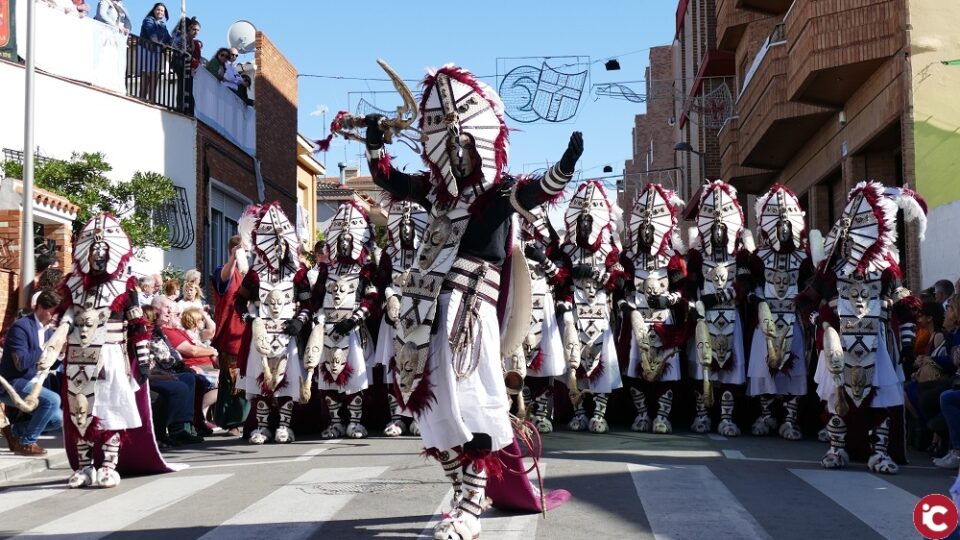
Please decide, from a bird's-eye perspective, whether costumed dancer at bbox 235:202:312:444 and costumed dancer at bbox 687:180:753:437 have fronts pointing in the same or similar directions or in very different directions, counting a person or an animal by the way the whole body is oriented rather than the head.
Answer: same or similar directions

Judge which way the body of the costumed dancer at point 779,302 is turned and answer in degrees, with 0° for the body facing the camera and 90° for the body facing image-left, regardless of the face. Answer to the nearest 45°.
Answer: approximately 0°

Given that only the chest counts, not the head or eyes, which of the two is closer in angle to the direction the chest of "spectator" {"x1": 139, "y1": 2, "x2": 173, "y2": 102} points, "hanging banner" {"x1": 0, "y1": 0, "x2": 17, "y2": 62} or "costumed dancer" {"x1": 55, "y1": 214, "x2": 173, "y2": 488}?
the costumed dancer

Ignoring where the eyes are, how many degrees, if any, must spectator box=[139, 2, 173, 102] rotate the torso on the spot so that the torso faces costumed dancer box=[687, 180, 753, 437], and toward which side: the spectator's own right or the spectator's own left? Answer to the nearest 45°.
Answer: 0° — they already face them

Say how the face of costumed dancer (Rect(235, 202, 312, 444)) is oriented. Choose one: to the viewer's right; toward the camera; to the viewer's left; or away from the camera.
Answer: toward the camera

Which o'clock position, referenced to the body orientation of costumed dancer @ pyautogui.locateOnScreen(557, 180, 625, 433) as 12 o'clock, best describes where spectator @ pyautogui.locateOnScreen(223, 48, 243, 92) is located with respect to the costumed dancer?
The spectator is roughly at 5 o'clock from the costumed dancer.

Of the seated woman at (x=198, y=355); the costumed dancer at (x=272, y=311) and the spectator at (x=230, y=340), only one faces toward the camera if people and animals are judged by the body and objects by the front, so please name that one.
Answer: the costumed dancer

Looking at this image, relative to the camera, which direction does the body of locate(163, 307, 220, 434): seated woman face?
to the viewer's right

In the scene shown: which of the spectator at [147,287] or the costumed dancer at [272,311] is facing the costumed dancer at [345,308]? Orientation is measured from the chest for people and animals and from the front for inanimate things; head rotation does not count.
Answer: the spectator

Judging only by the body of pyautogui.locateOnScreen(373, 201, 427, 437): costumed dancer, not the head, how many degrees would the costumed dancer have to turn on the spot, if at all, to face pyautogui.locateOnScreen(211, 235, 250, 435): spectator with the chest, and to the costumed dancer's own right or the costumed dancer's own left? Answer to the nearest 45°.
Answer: approximately 135° to the costumed dancer's own right

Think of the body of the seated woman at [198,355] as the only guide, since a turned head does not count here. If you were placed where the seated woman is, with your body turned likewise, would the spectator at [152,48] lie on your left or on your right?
on your left

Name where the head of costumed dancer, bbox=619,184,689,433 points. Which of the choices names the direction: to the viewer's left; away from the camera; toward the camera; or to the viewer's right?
toward the camera

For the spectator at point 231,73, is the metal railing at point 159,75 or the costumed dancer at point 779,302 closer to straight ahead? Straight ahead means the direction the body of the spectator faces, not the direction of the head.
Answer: the costumed dancer

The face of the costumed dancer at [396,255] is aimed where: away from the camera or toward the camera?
toward the camera

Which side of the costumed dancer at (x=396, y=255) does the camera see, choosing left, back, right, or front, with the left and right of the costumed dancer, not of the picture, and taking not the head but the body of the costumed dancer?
front

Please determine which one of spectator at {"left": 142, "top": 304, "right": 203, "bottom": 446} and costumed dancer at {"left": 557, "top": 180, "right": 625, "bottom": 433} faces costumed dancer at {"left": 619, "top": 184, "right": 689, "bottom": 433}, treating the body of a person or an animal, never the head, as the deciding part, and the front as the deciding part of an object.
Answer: the spectator

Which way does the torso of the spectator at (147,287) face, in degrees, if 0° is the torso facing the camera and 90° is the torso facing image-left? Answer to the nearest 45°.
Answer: approximately 315°

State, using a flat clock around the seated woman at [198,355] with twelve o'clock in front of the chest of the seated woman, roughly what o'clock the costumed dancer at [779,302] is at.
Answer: The costumed dancer is roughly at 1 o'clock from the seated woman.

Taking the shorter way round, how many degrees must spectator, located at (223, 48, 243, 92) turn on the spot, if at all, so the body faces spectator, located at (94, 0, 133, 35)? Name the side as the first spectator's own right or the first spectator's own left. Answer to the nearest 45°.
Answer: approximately 90° to the first spectator's own right

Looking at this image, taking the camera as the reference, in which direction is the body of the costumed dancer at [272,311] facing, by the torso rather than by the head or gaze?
toward the camera

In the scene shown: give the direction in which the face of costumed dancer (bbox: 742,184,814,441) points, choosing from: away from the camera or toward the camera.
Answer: toward the camera

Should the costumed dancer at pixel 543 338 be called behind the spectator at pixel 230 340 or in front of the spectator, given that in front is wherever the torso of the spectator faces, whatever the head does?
in front
